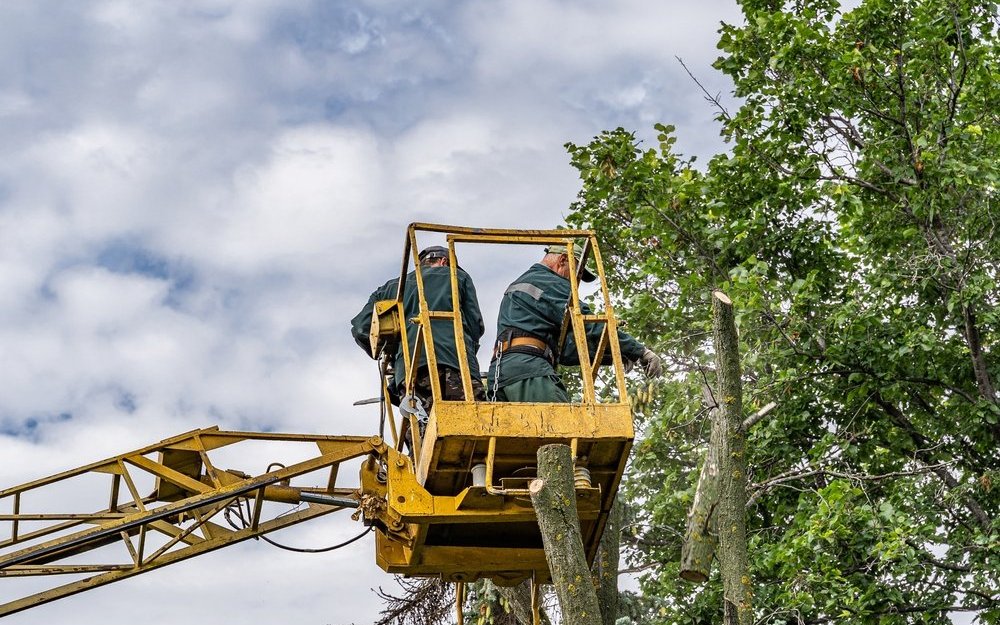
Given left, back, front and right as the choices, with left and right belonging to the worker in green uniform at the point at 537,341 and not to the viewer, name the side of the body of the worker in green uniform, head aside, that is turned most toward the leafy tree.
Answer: front

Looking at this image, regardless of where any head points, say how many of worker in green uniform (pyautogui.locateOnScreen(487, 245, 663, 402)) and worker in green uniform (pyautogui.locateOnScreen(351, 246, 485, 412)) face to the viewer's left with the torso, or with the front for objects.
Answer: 0

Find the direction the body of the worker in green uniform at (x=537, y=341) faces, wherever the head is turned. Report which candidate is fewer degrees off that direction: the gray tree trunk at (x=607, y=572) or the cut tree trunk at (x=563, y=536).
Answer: the gray tree trunk

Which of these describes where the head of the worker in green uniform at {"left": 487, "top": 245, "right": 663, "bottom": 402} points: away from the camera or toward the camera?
away from the camera

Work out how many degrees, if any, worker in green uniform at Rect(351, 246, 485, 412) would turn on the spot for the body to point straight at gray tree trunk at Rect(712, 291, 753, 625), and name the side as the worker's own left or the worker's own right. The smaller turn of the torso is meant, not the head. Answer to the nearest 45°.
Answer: approximately 135° to the worker's own right

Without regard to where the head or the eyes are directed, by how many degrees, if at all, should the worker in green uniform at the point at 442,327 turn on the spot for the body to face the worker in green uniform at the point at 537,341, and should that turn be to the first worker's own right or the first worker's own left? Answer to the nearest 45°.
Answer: approximately 90° to the first worker's own right

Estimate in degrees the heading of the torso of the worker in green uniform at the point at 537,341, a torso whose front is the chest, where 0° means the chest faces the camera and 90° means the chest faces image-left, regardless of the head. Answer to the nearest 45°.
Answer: approximately 225°

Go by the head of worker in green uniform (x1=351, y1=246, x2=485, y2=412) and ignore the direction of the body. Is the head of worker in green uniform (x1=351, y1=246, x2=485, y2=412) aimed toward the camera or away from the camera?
away from the camera

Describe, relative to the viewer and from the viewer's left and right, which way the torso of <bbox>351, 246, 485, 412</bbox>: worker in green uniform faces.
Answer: facing away from the viewer
